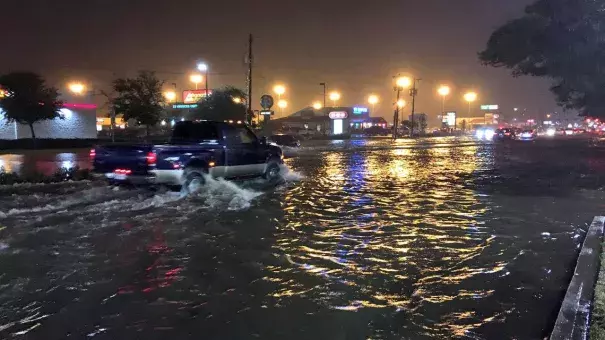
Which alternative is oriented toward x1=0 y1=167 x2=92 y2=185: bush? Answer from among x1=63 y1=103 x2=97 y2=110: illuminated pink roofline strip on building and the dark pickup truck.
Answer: the illuminated pink roofline strip on building

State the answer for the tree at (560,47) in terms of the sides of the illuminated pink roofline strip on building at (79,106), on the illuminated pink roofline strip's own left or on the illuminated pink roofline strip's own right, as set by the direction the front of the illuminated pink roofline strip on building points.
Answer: on the illuminated pink roofline strip's own left

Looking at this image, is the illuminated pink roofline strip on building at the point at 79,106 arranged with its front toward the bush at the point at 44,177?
yes

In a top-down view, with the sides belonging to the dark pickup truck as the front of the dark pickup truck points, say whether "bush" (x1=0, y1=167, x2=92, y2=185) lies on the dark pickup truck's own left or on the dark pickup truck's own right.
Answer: on the dark pickup truck's own left

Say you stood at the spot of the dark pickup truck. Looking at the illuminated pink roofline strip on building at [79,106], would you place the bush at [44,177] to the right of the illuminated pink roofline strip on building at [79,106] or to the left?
left

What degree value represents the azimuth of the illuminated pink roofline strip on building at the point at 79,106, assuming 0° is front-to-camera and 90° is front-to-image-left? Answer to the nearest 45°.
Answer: approximately 0°

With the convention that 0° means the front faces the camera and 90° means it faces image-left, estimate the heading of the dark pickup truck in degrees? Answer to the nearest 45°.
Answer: approximately 225°

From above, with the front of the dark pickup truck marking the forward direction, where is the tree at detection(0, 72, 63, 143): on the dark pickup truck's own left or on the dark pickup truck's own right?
on the dark pickup truck's own left

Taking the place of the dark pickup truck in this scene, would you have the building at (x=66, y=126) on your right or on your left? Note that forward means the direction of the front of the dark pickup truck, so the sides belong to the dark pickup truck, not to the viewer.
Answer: on your left

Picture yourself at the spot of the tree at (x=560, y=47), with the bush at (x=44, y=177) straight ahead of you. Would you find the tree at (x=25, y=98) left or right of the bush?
right

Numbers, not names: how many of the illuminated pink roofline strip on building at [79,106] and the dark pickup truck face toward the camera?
1
